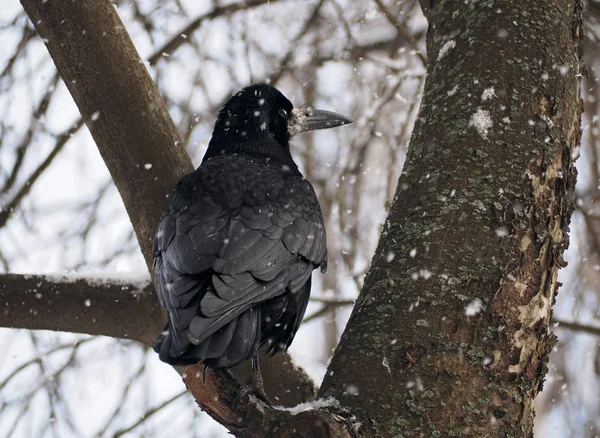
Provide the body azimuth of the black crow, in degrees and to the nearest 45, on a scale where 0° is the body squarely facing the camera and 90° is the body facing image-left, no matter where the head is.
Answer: approximately 225°

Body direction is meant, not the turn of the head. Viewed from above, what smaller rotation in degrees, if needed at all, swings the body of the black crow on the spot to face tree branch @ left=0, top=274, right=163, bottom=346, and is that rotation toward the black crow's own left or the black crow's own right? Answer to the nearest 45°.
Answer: approximately 90° to the black crow's own left
